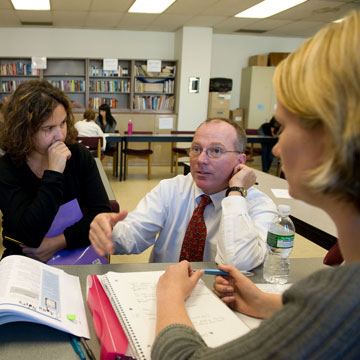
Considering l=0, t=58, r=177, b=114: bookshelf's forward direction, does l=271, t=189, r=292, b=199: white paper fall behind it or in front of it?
in front

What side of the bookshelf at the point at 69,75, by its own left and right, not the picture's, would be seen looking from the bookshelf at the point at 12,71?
right

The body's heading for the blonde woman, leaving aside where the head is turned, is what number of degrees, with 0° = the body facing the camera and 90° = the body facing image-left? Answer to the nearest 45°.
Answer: approximately 135°

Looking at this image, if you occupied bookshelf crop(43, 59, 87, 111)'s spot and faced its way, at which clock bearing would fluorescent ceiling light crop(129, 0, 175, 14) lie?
The fluorescent ceiling light is roughly at 11 o'clock from the bookshelf.

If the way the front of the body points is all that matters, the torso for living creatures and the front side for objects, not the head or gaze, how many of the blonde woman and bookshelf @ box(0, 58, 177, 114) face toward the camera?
1

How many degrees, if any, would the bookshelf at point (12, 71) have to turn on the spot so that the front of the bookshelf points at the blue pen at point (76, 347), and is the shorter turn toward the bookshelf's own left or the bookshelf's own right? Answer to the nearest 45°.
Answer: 0° — it already faces it

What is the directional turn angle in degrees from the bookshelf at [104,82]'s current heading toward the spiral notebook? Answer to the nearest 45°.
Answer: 0° — it already faces it

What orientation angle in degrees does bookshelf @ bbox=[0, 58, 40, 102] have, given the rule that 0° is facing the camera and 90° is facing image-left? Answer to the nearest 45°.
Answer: approximately 0°

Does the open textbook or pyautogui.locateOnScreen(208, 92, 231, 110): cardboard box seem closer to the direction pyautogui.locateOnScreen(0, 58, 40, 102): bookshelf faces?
the open textbook

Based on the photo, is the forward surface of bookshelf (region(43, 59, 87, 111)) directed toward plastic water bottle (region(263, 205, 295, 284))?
yes

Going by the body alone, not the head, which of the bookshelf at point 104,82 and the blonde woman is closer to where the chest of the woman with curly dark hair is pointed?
the blonde woman

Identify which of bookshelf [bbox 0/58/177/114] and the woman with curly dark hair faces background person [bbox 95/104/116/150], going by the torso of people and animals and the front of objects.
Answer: the bookshelf

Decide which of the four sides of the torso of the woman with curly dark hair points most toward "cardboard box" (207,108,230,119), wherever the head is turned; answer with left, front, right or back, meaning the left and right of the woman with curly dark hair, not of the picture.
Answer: left

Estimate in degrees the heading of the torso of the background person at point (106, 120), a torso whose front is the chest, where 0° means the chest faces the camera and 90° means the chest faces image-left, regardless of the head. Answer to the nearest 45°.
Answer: approximately 45°

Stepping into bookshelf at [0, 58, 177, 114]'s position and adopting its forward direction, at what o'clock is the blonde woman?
The blonde woman is roughly at 12 o'clock from the bookshelf.
